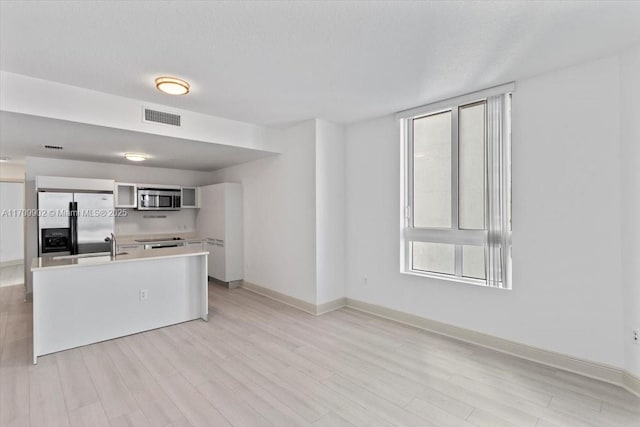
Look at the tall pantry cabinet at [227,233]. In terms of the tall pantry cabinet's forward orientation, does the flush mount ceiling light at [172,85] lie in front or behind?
in front

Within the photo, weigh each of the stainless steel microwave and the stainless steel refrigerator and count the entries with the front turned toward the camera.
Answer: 2

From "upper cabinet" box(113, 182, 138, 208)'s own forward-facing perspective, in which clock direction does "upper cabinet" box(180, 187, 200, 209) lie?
"upper cabinet" box(180, 187, 200, 209) is roughly at 9 o'clock from "upper cabinet" box(113, 182, 138, 208).

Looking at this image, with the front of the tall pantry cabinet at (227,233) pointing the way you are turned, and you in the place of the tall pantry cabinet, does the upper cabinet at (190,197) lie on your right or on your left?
on your right

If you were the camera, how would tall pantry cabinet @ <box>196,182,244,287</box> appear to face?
facing the viewer and to the left of the viewer

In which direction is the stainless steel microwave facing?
toward the camera

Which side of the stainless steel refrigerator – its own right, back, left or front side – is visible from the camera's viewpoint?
front

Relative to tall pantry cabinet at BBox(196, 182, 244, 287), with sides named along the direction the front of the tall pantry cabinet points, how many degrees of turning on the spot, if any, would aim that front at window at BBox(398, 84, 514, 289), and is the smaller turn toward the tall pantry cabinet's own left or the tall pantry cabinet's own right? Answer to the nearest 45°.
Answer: approximately 90° to the tall pantry cabinet's own left

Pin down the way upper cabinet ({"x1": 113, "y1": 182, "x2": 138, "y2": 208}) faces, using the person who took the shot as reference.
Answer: facing the viewer

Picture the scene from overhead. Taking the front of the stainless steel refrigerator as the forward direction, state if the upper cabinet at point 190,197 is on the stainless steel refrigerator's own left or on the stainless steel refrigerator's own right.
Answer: on the stainless steel refrigerator's own left

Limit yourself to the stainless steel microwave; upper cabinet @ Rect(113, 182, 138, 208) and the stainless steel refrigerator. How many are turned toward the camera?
3
